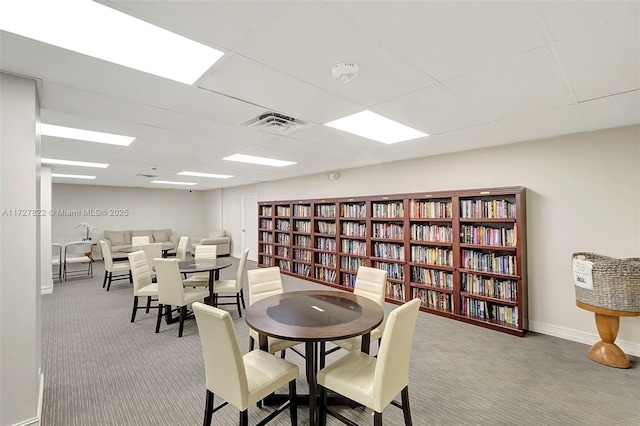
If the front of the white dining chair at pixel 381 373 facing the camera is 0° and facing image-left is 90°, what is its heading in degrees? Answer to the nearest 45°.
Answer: approximately 135°

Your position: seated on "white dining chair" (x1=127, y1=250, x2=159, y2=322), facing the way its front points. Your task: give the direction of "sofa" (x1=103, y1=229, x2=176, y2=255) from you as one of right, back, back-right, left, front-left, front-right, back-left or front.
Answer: back-left

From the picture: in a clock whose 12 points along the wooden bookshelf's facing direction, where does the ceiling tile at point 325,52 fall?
The ceiling tile is roughly at 11 o'clock from the wooden bookshelf.

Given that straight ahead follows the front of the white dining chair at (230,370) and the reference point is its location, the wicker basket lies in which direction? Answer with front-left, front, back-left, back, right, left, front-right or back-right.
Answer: front-right

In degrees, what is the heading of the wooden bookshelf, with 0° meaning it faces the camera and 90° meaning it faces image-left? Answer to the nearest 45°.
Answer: approximately 45°

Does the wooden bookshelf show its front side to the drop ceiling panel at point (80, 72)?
yes

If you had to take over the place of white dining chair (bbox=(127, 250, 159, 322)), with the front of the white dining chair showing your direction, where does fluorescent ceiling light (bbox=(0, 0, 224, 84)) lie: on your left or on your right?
on your right

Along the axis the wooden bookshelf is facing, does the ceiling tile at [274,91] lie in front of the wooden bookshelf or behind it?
in front

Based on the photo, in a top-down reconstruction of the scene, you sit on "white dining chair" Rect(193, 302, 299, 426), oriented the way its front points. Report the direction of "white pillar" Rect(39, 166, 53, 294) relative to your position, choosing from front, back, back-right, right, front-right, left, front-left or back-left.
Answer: left

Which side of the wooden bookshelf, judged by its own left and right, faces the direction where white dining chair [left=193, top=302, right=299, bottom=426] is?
front

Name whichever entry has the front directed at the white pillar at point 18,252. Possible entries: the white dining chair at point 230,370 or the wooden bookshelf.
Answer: the wooden bookshelf

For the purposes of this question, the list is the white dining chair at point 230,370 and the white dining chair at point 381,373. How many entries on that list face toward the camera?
0

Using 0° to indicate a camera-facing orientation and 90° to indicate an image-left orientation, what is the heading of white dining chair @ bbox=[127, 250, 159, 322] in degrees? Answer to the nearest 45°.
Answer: approximately 315°

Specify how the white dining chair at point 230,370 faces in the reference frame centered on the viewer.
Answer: facing away from the viewer and to the right of the viewer
